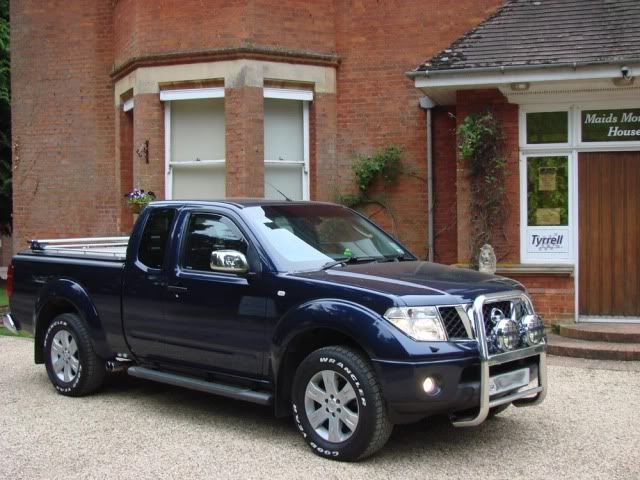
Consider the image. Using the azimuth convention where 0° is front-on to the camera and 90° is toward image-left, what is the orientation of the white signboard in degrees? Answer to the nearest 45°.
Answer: approximately 0°

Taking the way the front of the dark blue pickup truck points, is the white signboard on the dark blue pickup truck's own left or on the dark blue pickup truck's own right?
on the dark blue pickup truck's own left

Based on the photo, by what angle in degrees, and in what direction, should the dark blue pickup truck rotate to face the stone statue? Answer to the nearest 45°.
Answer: approximately 90° to its left

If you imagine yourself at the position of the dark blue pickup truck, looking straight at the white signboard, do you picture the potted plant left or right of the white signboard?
left

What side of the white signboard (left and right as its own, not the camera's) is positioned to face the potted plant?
right

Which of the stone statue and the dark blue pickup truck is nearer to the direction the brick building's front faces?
the dark blue pickup truck

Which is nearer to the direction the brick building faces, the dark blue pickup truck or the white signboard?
the dark blue pickup truck

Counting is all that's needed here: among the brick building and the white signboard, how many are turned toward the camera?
2

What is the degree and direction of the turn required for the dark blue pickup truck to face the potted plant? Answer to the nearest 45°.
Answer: approximately 135° to its left
